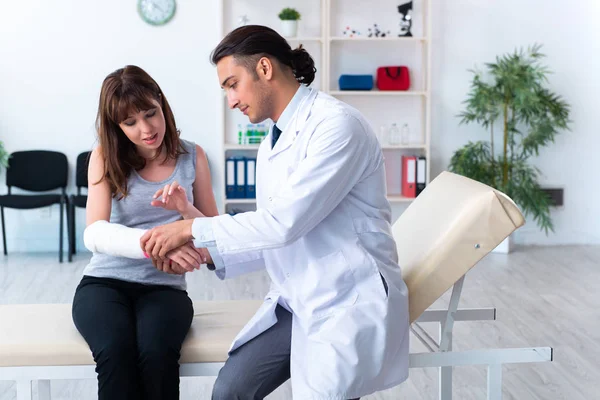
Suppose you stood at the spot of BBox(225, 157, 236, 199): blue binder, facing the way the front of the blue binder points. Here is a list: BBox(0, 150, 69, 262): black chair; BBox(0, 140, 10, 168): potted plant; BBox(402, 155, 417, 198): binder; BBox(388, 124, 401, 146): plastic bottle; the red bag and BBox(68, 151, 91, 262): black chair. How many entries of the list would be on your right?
3

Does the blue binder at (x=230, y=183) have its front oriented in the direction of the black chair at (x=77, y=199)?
no

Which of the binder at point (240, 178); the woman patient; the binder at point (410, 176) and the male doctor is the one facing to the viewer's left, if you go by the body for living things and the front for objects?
the male doctor

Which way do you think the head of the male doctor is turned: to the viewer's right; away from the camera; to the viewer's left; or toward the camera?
to the viewer's left

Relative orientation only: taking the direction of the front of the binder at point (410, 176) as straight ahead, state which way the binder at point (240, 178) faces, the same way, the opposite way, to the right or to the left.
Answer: the same way

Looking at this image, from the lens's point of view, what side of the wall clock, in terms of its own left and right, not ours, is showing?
front

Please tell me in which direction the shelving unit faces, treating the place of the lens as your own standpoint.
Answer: facing the viewer

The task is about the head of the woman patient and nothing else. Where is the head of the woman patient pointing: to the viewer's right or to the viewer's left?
to the viewer's right

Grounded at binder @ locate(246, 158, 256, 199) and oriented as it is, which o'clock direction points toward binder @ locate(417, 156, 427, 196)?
binder @ locate(417, 156, 427, 196) is roughly at 9 o'clock from binder @ locate(246, 158, 256, 199).

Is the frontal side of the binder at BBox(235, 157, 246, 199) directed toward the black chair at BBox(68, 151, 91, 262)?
no

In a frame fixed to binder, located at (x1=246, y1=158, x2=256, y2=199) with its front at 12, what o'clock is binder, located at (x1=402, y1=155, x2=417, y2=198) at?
binder, located at (x1=402, y1=155, x2=417, y2=198) is roughly at 9 o'clock from binder, located at (x1=246, y1=158, x2=256, y2=199).

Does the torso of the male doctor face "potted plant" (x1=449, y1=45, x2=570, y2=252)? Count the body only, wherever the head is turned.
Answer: no

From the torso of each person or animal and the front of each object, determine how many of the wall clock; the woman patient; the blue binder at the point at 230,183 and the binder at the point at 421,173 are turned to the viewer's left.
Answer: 0

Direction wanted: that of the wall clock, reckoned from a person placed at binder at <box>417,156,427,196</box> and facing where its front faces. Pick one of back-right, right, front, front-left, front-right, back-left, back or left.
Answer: right

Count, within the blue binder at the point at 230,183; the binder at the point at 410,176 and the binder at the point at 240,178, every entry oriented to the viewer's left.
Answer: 0

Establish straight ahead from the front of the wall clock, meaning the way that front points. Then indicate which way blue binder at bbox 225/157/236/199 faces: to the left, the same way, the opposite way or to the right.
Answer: the same way

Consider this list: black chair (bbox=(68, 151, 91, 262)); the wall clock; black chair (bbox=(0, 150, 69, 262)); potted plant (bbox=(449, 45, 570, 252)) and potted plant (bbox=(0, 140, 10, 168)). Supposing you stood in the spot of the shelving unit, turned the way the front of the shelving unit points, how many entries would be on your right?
4
